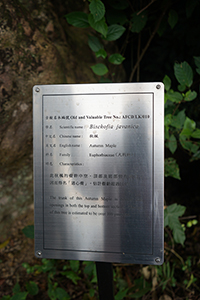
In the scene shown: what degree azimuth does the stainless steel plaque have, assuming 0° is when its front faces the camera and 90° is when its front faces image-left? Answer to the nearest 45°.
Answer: approximately 0°
